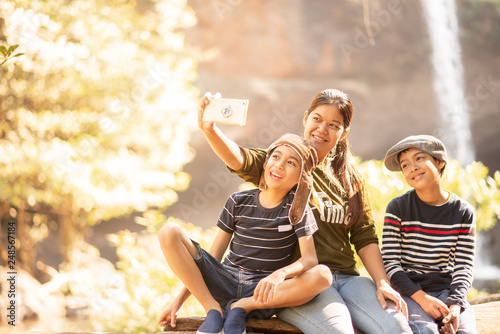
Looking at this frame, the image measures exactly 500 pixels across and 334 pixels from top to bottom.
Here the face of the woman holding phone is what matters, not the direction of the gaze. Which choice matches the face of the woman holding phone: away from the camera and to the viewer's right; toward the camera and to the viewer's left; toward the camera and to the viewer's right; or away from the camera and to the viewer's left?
toward the camera and to the viewer's left

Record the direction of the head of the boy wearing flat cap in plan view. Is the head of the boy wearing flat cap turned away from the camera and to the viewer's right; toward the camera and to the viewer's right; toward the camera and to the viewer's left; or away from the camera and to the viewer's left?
toward the camera and to the viewer's left

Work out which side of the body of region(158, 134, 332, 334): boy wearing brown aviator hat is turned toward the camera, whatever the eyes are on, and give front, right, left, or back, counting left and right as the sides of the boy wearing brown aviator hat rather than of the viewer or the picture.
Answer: front

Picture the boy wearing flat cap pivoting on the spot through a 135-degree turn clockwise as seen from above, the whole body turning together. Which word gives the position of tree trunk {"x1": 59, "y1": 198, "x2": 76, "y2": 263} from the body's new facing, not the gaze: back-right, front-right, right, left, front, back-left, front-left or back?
front

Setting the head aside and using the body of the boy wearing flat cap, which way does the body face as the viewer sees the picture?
toward the camera

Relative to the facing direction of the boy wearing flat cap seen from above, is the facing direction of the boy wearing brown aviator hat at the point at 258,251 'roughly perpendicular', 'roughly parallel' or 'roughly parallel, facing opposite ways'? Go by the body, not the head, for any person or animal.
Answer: roughly parallel

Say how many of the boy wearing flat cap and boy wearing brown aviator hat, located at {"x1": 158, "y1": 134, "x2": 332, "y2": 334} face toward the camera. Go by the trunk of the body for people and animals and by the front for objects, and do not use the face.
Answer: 2
